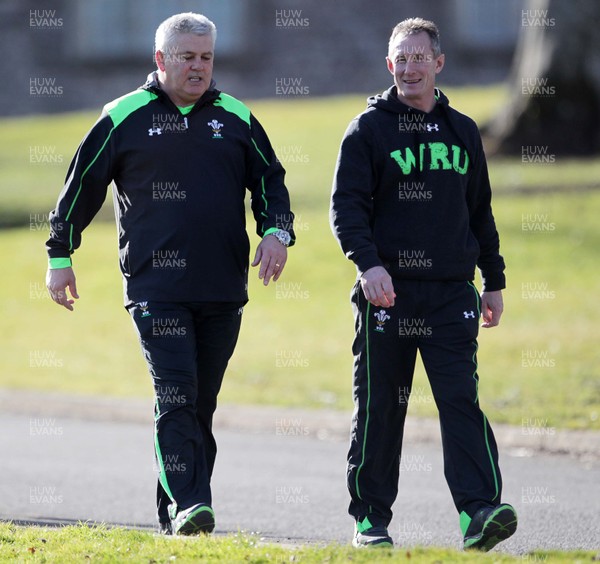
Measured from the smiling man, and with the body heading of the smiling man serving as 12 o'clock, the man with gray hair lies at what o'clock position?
The man with gray hair is roughly at 3 o'clock from the smiling man.

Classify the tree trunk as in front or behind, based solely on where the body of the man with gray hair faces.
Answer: behind

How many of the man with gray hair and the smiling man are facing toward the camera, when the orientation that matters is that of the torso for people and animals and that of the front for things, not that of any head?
2

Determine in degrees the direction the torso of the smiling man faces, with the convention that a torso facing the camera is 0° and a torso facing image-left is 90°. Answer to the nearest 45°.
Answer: approximately 0°

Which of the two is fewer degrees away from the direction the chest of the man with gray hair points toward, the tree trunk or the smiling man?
the smiling man

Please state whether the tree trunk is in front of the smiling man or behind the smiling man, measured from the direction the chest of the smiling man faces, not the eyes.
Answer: behind

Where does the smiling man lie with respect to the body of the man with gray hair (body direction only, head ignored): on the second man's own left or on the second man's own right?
on the second man's own left

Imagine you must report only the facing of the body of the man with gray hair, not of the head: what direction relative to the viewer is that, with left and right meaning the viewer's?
facing the viewer
